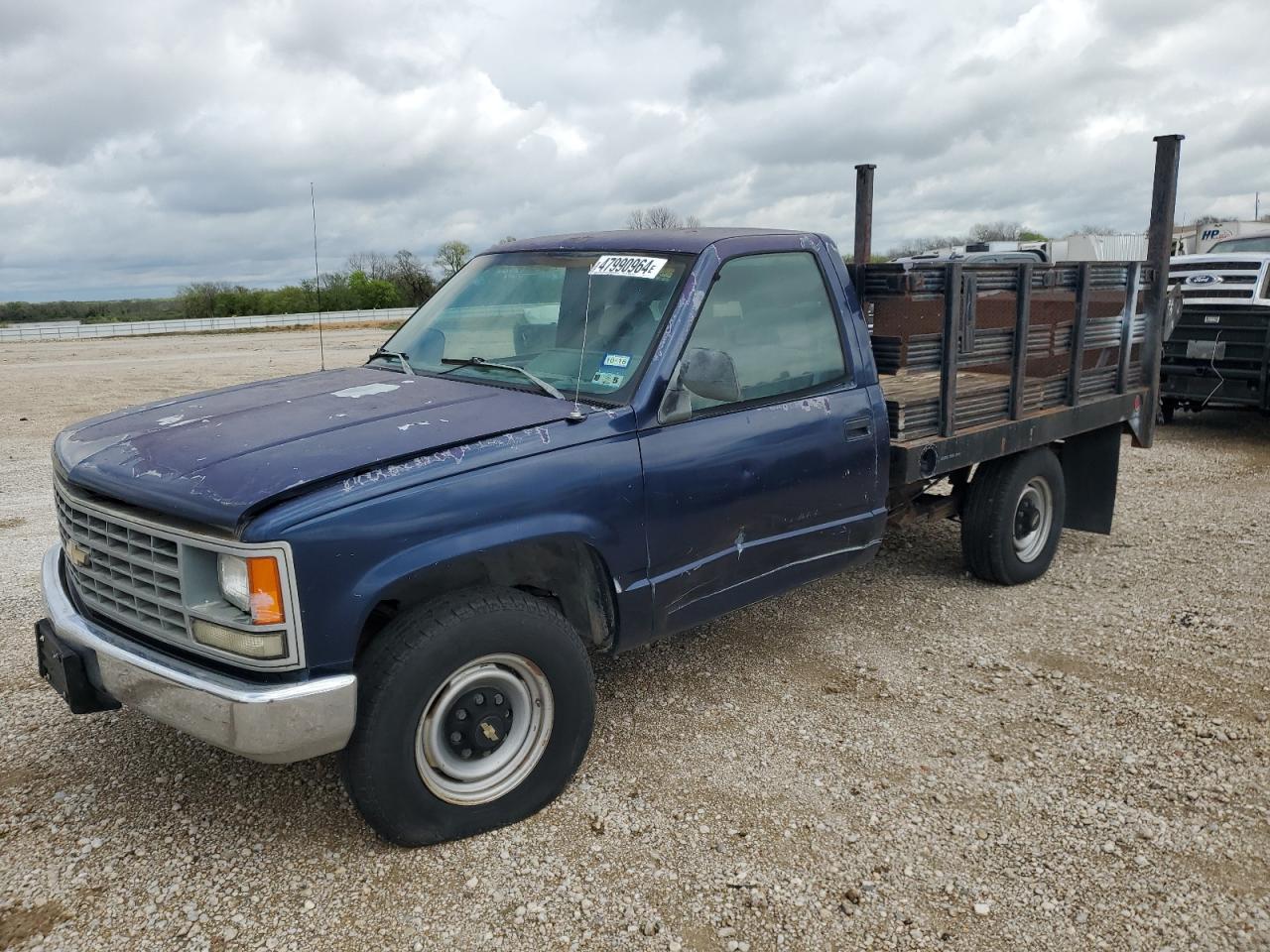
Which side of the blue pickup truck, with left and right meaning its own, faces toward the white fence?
right

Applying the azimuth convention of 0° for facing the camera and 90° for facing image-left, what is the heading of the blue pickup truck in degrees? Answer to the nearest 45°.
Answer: approximately 45°
